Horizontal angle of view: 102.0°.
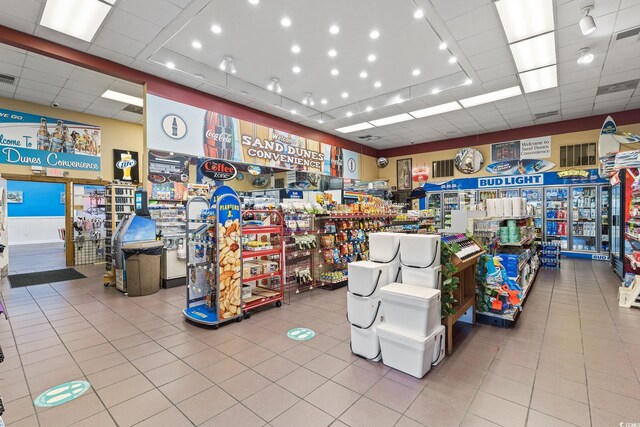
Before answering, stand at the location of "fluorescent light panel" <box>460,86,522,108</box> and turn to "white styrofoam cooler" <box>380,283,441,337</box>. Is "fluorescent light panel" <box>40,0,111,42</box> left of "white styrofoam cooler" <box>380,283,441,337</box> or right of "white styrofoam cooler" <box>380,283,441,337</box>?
right

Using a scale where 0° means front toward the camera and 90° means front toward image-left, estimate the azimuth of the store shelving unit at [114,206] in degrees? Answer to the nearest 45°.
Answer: approximately 315°

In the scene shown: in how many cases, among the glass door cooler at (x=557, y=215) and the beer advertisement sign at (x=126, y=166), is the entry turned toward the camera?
2

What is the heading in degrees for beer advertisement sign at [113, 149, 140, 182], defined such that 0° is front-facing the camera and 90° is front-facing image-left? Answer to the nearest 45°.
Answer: approximately 0°

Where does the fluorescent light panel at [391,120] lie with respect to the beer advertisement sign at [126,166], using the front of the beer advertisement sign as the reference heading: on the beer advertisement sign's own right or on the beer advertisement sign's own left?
on the beer advertisement sign's own left
